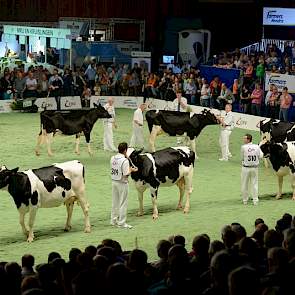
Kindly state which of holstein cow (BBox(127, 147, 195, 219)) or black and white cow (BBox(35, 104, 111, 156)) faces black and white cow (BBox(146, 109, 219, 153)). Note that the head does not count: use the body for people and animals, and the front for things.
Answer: black and white cow (BBox(35, 104, 111, 156))

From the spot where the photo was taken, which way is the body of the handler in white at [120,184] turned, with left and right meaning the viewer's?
facing away from the viewer and to the right of the viewer

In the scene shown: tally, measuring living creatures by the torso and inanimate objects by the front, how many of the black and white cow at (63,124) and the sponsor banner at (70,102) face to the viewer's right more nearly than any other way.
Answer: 1

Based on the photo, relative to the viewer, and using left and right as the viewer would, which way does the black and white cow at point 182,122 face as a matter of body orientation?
facing to the right of the viewer

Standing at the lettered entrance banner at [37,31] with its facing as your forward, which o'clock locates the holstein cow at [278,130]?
The holstein cow is roughly at 11 o'clock from the lettered entrance banner.

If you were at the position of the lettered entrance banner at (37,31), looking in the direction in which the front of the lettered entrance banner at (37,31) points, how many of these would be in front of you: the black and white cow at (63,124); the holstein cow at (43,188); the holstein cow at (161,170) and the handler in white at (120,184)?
4

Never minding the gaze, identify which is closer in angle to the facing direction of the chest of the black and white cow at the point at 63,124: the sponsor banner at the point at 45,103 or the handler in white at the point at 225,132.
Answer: the handler in white

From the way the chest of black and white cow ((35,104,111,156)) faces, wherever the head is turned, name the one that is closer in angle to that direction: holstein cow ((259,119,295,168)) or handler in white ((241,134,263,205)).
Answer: the holstein cow

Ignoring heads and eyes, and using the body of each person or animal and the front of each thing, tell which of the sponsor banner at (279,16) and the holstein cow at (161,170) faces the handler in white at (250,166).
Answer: the sponsor banner

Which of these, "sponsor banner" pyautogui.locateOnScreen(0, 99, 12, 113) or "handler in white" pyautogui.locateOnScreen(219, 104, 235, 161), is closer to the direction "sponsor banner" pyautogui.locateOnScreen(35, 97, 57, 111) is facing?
the handler in white
